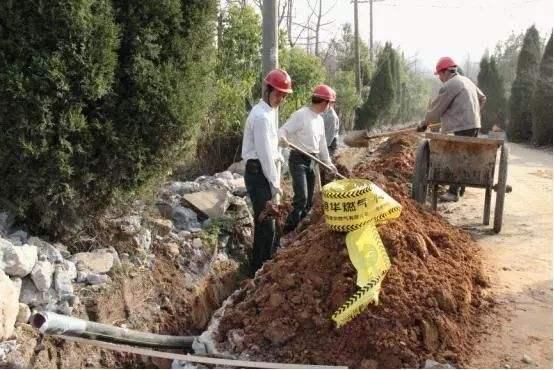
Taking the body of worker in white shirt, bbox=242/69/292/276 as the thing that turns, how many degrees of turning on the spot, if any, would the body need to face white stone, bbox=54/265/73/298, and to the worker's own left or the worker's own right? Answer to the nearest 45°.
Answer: approximately 135° to the worker's own right

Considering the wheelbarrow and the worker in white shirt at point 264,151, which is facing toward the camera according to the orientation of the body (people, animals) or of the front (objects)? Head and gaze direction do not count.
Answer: the wheelbarrow

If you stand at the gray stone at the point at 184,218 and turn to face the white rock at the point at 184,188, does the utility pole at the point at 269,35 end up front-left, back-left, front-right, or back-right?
front-right

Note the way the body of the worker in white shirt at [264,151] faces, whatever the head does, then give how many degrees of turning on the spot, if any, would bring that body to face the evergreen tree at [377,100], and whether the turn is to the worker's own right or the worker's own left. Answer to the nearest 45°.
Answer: approximately 90° to the worker's own left

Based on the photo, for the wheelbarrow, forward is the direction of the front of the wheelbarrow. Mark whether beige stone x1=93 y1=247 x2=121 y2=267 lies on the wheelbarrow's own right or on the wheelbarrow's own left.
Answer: on the wheelbarrow's own right

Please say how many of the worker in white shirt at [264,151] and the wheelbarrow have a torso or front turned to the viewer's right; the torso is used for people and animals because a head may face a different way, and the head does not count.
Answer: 1

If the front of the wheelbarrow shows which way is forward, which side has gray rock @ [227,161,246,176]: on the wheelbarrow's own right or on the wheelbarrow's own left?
on the wheelbarrow's own right

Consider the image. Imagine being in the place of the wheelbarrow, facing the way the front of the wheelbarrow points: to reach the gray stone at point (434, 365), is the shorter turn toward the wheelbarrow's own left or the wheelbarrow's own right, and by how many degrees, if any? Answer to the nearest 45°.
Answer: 0° — it already faces it

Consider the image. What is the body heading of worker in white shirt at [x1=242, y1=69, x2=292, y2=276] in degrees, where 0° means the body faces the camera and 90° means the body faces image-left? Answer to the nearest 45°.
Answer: approximately 270°

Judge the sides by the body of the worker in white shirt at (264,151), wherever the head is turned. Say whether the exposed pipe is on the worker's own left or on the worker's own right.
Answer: on the worker's own right

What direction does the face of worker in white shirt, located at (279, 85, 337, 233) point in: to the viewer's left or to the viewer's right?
to the viewer's right

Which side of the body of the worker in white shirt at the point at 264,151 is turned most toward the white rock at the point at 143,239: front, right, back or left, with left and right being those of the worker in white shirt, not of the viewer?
back

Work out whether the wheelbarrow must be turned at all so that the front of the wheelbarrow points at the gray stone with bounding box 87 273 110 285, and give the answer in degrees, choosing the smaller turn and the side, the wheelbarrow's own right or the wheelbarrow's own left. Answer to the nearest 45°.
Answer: approximately 45° to the wheelbarrow's own right

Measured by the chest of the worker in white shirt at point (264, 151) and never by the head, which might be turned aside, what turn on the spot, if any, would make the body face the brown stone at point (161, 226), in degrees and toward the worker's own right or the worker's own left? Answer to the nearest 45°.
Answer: approximately 180°
